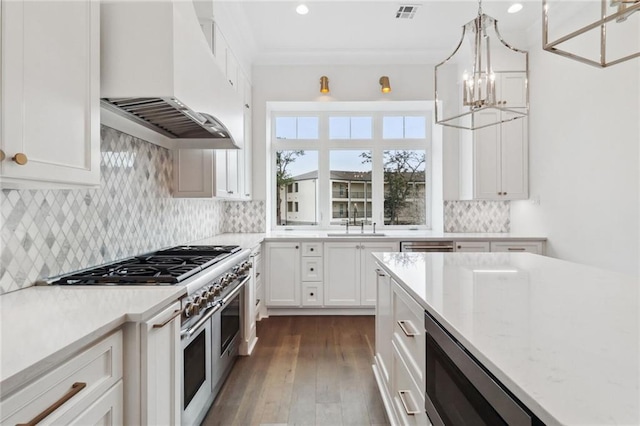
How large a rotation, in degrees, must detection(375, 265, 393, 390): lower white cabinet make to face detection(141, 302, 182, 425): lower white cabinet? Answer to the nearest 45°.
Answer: approximately 45° to its left

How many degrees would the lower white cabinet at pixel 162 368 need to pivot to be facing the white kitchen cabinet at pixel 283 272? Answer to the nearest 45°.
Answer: approximately 90° to its left

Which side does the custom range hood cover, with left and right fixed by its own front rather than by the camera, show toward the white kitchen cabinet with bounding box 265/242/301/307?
left

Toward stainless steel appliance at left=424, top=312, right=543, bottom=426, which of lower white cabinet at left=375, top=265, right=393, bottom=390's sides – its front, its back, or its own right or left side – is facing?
left

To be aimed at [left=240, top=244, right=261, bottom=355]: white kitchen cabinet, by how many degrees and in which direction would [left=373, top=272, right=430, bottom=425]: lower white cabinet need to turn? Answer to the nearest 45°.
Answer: approximately 45° to its right

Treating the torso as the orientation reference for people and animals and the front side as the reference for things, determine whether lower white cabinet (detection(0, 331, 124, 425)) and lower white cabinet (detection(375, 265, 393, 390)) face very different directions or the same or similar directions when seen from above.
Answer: very different directions

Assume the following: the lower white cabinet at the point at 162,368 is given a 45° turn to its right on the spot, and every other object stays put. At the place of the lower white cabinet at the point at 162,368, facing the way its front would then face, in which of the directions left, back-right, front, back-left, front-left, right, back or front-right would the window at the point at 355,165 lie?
back-left

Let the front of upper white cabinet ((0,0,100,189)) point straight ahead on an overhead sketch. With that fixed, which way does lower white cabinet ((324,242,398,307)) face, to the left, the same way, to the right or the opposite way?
to the right

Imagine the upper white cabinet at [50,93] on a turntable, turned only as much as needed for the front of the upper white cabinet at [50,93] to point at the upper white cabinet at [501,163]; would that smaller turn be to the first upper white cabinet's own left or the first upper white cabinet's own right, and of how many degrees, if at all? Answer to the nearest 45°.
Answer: approximately 45° to the first upper white cabinet's own left

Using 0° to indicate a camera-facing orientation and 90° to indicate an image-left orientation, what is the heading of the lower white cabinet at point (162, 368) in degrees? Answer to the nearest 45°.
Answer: approximately 315°

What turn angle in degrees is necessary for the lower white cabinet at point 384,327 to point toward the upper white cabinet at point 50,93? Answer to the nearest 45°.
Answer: approximately 45° to its left

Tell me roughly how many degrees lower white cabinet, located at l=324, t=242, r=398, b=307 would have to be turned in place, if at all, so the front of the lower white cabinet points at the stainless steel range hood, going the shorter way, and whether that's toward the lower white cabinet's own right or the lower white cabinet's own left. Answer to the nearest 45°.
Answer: approximately 45° to the lower white cabinet's own right
